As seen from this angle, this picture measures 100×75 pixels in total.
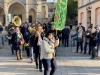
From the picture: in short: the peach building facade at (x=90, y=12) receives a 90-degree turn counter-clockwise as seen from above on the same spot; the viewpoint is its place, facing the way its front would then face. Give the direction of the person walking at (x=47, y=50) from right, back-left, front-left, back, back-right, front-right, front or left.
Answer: front-right

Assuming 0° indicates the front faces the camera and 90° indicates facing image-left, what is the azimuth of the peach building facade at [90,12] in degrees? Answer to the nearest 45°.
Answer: approximately 45°
